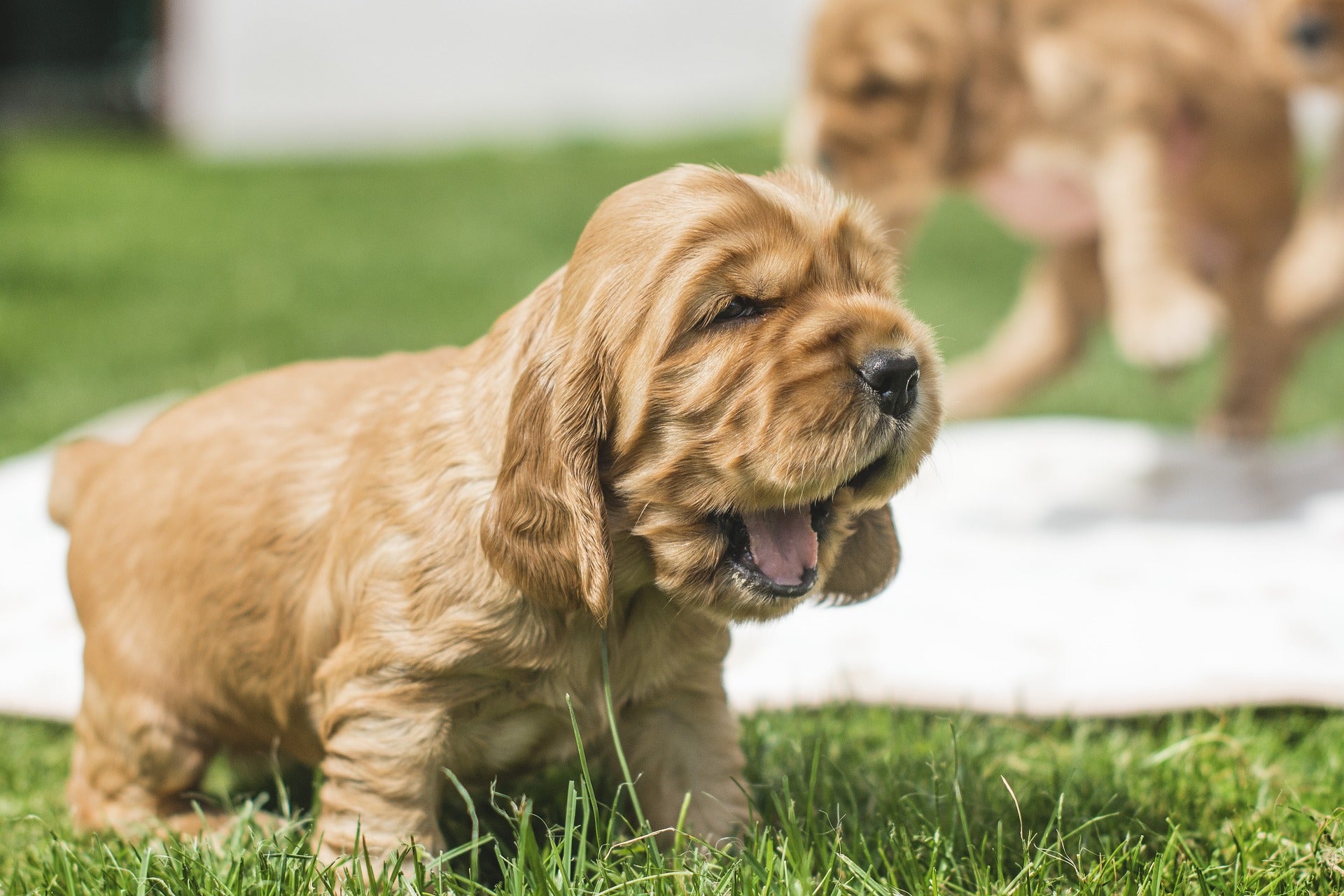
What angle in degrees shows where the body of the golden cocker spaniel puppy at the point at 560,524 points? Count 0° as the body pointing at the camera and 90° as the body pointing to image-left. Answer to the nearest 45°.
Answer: approximately 315°

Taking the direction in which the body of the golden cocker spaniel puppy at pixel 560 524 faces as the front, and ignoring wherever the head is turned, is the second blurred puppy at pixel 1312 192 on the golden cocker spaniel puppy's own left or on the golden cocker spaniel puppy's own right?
on the golden cocker spaniel puppy's own left
